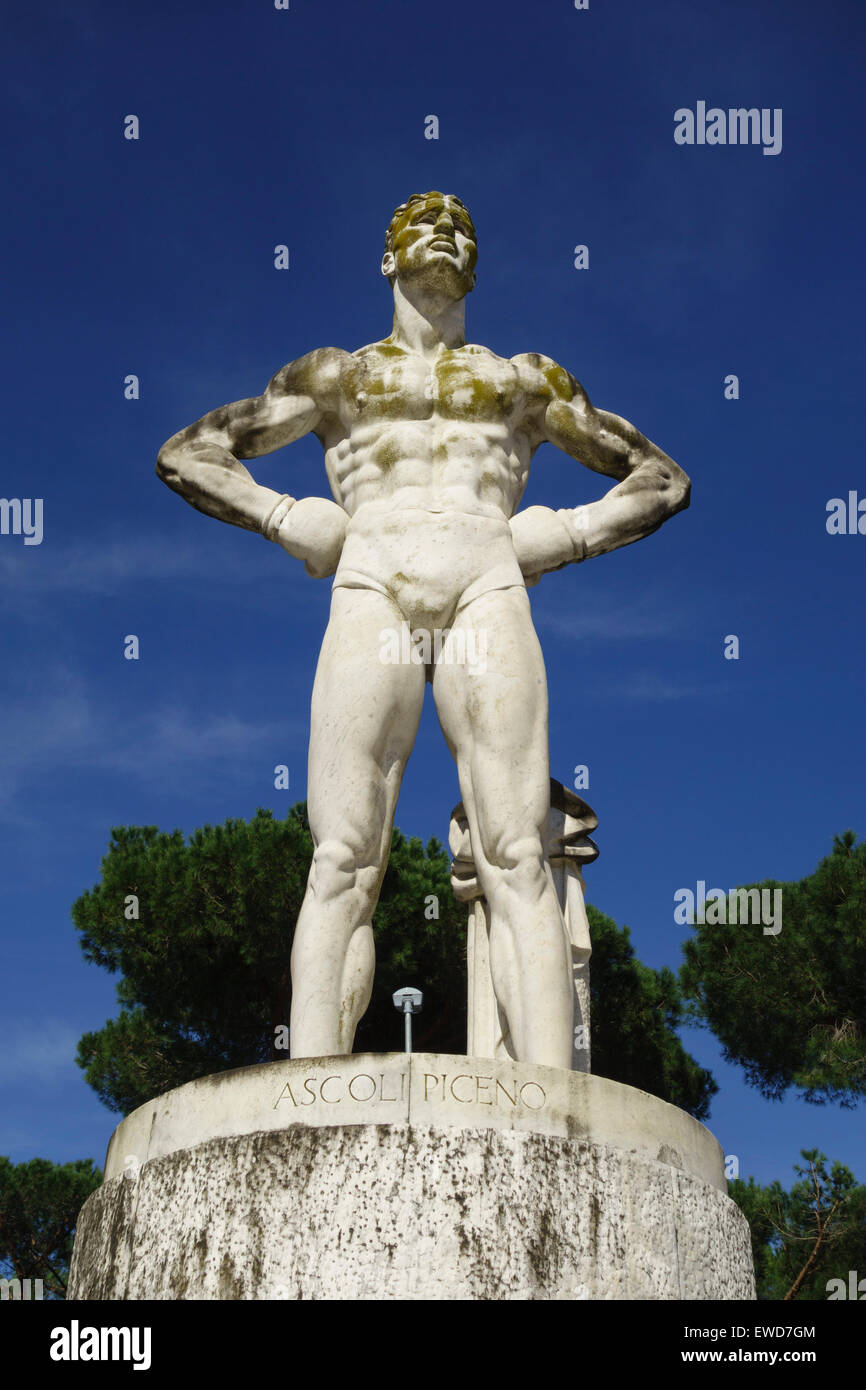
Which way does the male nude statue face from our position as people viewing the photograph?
facing the viewer
